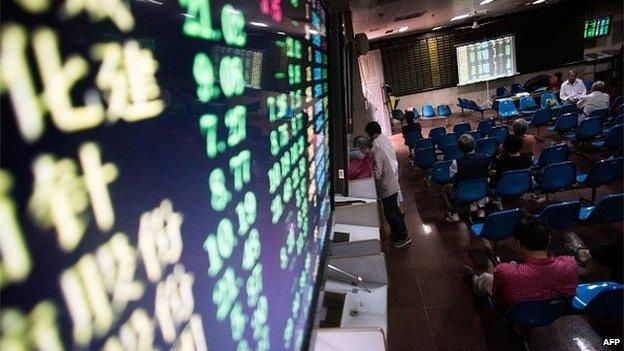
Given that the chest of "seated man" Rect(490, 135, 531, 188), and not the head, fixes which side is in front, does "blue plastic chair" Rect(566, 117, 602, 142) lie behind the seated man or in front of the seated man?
in front

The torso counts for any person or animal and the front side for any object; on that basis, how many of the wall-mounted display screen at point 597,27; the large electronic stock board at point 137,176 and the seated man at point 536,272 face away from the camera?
1

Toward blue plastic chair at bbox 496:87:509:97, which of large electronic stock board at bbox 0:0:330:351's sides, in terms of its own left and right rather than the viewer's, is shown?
left

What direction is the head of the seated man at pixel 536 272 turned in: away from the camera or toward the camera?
away from the camera

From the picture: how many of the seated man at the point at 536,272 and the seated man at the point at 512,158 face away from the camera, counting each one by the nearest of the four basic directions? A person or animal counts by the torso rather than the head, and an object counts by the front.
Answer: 2

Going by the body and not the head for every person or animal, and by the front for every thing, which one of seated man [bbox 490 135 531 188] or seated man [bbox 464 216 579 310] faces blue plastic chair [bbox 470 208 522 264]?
seated man [bbox 464 216 579 310]

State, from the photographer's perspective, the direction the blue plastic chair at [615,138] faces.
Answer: facing away from the viewer and to the left of the viewer

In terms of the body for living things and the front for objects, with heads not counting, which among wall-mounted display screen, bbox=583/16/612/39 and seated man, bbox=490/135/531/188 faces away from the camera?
the seated man

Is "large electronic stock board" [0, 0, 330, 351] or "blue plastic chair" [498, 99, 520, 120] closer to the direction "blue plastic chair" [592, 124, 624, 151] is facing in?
the blue plastic chair

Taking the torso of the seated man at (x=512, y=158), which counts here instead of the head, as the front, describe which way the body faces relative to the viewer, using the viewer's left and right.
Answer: facing away from the viewer

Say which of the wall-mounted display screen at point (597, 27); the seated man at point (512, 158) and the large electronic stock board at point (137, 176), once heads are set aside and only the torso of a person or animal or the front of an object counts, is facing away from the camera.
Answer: the seated man

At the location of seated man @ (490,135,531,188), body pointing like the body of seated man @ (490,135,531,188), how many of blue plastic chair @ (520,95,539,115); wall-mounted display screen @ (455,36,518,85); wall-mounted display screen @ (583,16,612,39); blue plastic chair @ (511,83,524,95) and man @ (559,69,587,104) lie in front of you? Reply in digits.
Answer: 5

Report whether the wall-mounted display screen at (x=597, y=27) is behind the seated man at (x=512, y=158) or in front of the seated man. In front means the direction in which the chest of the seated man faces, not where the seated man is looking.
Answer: in front

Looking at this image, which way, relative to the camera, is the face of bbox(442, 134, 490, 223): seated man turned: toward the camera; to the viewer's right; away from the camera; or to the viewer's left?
away from the camera

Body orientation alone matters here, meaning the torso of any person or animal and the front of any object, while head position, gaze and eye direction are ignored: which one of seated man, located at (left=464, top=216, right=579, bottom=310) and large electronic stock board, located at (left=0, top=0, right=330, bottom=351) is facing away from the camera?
the seated man

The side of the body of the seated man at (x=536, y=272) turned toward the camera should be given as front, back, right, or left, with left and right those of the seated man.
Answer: back

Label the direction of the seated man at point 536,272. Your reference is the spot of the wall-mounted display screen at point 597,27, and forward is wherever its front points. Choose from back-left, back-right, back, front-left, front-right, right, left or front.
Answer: front-left

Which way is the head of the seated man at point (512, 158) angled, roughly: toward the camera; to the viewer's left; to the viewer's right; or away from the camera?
away from the camera

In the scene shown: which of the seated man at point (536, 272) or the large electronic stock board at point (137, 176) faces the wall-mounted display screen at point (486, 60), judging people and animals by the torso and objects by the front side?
the seated man
